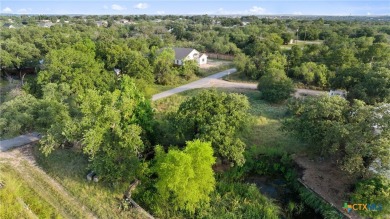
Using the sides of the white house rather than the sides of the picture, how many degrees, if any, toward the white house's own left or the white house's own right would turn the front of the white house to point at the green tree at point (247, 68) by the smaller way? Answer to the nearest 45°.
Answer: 0° — it already faces it

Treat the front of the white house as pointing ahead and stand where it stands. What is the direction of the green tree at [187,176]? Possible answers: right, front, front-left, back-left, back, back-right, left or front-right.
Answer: front-right

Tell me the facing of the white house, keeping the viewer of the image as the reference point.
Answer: facing the viewer and to the right of the viewer

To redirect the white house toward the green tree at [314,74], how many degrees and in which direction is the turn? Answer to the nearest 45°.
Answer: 0° — it already faces it

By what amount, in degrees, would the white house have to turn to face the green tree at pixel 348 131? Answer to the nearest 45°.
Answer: approximately 45° to its right

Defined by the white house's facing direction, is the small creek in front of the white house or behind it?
in front

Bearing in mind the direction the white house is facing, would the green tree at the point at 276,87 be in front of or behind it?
in front
